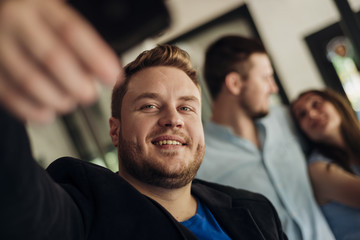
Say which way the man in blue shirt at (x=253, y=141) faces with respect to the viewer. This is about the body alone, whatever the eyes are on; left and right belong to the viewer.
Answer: facing the viewer and to the right of the viewer

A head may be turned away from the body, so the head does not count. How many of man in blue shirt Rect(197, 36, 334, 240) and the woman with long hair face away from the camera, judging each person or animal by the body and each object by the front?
0

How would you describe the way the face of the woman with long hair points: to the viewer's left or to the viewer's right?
to the viewer's left

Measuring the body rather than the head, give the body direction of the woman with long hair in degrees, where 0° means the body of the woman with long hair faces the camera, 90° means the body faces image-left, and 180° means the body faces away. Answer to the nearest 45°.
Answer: approximately 45°
